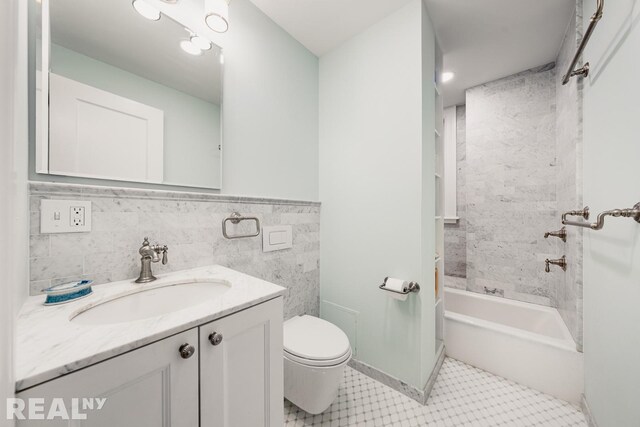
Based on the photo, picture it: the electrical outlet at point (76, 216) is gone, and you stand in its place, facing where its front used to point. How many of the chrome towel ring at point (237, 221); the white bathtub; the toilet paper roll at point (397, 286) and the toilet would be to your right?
0

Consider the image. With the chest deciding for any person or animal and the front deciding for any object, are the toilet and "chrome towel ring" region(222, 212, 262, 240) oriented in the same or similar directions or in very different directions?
same or similar directions

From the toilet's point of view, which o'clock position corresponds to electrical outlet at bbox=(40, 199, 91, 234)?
The electrical outlet is roughly at 4 o'clock from the toilet.

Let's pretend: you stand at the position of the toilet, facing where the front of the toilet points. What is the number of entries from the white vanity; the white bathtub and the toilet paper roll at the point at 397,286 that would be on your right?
1

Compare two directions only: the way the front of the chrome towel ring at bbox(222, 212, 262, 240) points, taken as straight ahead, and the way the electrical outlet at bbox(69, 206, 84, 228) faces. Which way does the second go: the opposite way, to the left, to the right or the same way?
the same way

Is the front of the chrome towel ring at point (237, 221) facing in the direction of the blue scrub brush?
no

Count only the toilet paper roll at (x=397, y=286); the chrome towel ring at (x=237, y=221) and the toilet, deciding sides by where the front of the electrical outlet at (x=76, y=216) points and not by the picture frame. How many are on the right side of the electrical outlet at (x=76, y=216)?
0

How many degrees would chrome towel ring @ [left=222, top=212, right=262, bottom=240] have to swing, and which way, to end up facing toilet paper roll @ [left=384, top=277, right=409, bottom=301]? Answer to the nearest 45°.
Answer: approximately 45° to its left

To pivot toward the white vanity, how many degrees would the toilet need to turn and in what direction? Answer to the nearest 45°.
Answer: approximately 90° to its right

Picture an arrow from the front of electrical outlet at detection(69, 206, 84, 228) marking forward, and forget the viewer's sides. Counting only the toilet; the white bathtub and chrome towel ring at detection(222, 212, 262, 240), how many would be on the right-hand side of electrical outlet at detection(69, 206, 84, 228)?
0

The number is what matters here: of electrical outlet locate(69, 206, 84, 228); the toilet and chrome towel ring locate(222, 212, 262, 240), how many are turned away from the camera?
0

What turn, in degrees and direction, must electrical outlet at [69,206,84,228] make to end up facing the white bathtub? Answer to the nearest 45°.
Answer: approximately 45° to its left

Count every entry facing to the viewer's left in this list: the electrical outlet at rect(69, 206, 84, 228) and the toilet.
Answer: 0

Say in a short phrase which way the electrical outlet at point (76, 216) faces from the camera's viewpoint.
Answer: facing the viewer

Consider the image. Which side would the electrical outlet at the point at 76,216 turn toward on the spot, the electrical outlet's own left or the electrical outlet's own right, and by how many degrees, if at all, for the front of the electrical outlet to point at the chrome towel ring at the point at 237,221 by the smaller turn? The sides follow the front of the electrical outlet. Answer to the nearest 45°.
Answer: approximately 90° to the electrical outlet's own left

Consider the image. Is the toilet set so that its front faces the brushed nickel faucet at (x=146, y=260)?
no

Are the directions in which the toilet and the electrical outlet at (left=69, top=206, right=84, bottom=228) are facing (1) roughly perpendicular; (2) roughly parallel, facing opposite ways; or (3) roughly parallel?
roughly parallel
